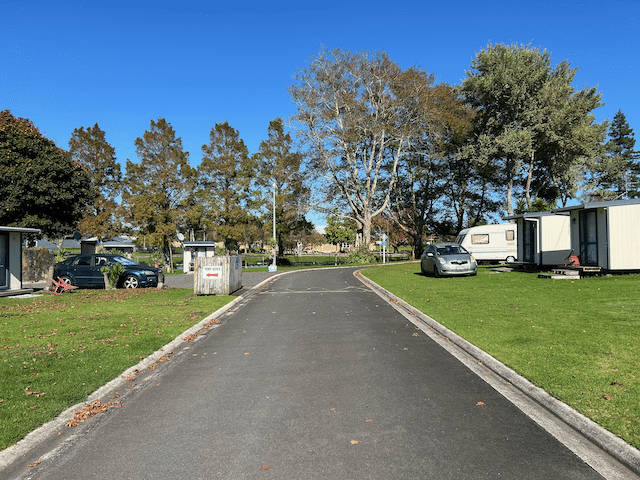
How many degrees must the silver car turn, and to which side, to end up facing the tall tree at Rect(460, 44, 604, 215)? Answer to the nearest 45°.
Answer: approximately 135° to its left

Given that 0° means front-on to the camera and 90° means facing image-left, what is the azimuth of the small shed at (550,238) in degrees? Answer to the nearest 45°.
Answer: approximately 45°

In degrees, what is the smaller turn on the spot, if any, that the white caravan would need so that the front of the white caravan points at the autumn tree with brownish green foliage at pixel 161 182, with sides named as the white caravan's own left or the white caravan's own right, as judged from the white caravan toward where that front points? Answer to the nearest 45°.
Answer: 0° — it already faces it

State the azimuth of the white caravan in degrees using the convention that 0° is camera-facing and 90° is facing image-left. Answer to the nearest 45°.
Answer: approximately 90°

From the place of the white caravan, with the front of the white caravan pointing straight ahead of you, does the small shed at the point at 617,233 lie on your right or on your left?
on your left

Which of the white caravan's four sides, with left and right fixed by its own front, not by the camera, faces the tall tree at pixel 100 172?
front

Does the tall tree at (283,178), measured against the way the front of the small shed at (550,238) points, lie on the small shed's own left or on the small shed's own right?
on the small shed's own right

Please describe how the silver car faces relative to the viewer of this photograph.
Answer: facing the viewer and to the right of the viewer

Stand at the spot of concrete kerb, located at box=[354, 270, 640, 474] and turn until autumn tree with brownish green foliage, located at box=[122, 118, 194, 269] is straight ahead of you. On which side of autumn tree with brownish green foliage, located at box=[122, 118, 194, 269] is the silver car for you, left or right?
right

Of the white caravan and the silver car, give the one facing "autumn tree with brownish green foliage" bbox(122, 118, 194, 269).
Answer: the white caravan

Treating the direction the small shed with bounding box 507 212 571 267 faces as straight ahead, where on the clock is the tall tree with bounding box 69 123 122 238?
The tall tree is roughly at 2 o'clock from the small shed.

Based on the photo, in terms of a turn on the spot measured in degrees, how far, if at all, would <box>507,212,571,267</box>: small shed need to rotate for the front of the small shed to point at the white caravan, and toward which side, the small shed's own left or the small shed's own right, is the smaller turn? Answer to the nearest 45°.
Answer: approximately 135° to the small shed's own right

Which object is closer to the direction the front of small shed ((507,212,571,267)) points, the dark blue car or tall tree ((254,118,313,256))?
the dark blue car

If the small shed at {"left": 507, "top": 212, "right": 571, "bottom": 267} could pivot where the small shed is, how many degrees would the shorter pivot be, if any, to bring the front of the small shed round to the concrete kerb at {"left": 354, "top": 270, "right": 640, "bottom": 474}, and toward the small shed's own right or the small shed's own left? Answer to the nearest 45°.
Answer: approximately 45° to the small shed's own left

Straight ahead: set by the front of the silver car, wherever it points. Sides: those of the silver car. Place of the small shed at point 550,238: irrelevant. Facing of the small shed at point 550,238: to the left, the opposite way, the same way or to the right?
to the right

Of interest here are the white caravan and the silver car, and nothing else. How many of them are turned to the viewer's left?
1

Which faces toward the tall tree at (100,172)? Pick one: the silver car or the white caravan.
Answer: the white caravan

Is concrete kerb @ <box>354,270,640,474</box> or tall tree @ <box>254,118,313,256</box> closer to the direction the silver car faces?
the concrete kerb
